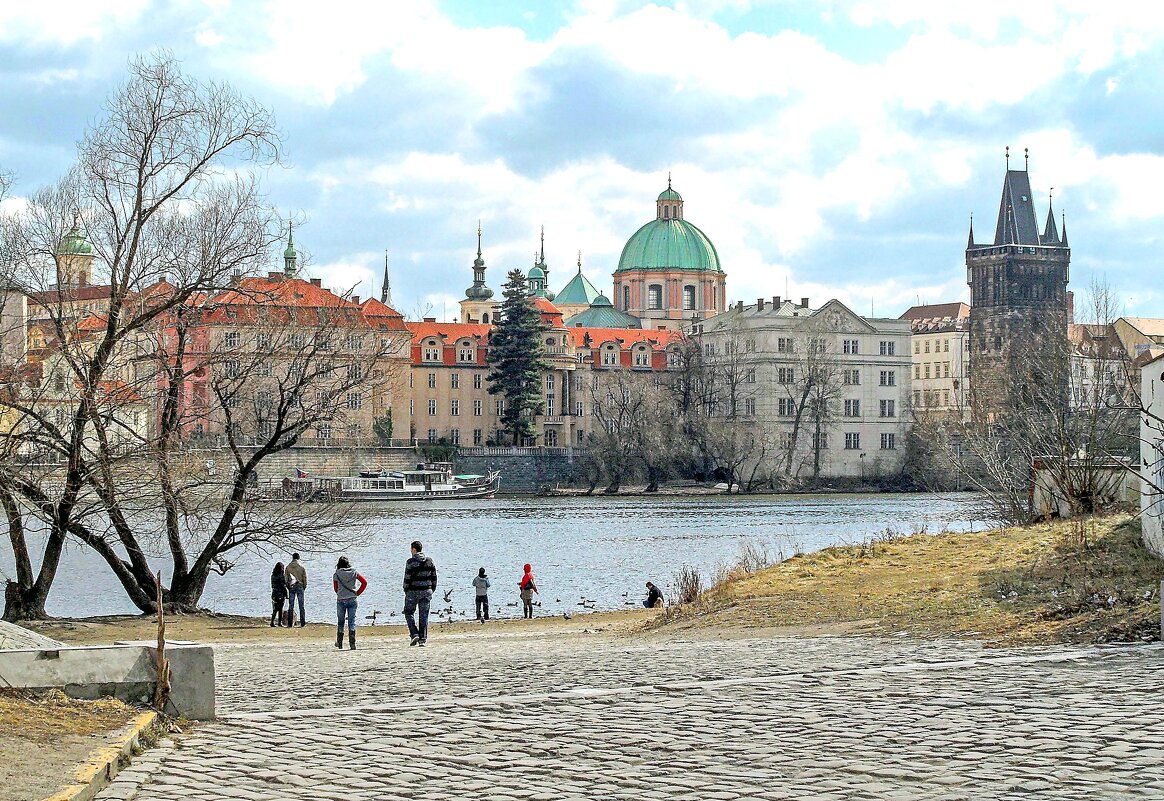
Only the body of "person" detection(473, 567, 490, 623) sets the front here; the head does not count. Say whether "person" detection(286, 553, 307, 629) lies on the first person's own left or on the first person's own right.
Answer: on the first person's own left

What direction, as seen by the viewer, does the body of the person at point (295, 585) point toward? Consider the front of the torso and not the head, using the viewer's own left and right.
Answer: facing away from the viewer

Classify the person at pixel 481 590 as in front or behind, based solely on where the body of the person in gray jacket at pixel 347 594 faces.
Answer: in front

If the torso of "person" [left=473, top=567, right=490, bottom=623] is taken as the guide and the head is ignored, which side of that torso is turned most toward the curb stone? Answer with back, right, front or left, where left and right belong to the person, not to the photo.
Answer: back

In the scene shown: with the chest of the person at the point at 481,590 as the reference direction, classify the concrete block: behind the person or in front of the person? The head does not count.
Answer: behind

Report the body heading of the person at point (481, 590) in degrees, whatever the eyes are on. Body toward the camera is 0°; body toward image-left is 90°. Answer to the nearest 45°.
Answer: approximately 180°

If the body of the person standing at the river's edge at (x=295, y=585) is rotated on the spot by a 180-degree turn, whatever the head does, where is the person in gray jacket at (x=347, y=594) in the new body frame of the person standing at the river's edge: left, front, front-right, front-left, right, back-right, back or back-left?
front

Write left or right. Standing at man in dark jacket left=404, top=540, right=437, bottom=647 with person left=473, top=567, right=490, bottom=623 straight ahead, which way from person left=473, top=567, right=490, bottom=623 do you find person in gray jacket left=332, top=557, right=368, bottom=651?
left

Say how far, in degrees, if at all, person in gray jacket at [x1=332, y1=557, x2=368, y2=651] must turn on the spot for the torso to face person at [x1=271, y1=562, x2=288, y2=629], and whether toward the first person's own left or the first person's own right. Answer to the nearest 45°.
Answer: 0° — they already face them

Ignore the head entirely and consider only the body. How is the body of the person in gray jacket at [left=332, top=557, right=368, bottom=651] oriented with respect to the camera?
away from the camera

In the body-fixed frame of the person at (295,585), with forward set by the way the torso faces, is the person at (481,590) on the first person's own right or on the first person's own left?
on the first person's own right

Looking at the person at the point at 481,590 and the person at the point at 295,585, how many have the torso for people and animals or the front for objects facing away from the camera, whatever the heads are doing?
2

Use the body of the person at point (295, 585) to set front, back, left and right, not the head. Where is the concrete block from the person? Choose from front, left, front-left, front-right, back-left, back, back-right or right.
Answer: back

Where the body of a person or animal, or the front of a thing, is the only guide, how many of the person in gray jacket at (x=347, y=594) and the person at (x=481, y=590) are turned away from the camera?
2
